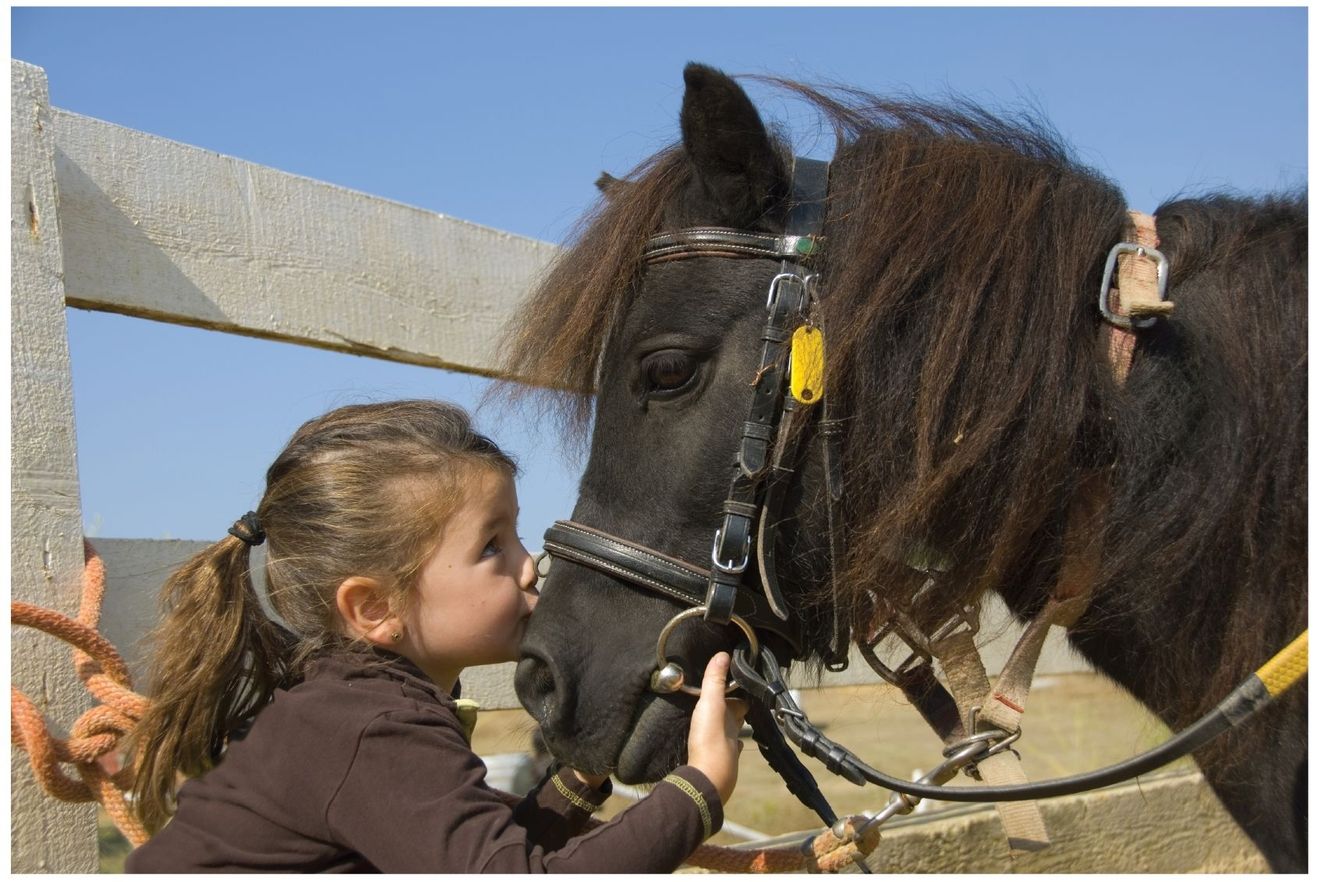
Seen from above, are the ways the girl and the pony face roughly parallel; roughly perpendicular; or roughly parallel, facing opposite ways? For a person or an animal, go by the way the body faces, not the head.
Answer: roughly parallel, facing opposite ways

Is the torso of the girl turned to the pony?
yes

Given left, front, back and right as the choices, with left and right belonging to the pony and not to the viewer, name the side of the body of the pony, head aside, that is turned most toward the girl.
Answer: front

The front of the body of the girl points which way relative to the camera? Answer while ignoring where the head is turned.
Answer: to the viewer's right

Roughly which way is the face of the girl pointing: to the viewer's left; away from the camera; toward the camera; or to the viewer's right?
to the viewer's right

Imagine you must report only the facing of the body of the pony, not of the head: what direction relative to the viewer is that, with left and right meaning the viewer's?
facing to the left of the viewer

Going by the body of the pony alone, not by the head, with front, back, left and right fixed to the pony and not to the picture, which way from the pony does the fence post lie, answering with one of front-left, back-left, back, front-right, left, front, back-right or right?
front

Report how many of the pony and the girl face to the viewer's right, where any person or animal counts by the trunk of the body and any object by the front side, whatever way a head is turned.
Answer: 1
